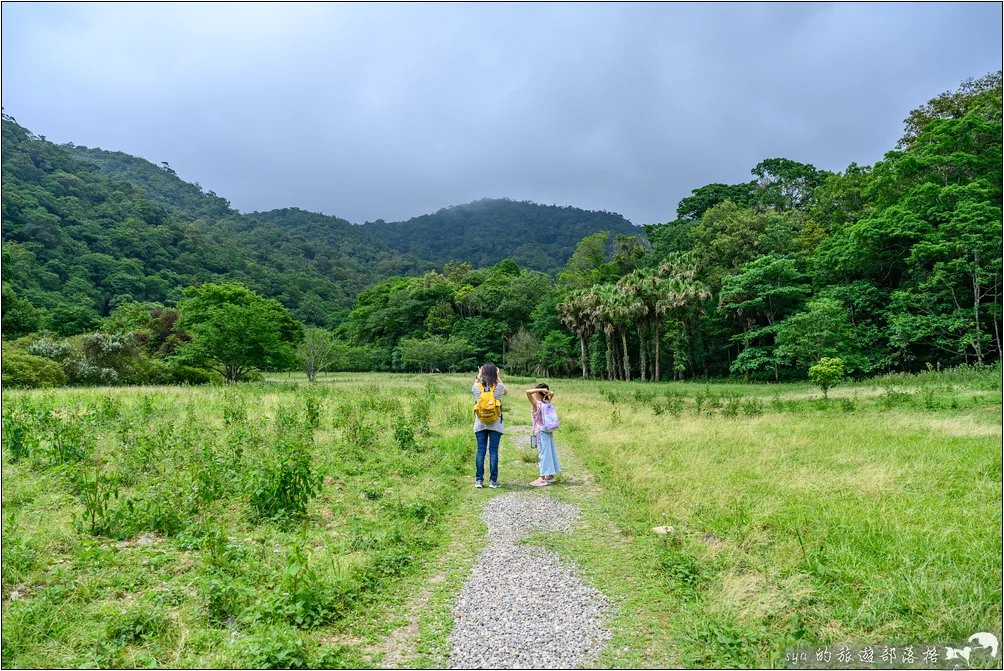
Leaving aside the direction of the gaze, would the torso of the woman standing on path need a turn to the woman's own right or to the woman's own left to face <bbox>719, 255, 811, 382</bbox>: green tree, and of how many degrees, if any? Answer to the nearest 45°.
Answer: approximately 45° to the woman's own right

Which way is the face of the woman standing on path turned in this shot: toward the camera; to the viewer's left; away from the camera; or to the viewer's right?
away from the camera

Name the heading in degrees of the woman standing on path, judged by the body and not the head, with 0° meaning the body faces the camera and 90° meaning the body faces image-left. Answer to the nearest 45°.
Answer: approximately 180°

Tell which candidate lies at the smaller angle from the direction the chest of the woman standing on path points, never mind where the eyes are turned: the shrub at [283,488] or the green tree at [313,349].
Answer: the green tree

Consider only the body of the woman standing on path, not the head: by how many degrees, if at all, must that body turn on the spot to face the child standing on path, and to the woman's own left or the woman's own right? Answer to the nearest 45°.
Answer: approximately 90° to the woman's own right

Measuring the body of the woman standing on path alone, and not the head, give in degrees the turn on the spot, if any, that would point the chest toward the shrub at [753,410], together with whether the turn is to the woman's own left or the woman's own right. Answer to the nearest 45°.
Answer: approximately 45° to the woman's own right
